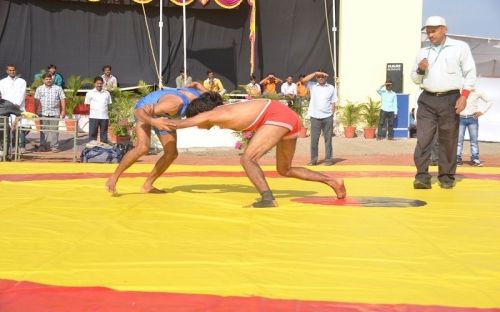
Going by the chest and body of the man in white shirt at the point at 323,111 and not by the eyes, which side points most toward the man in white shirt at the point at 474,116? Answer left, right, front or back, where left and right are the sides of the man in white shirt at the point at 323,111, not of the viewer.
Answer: left

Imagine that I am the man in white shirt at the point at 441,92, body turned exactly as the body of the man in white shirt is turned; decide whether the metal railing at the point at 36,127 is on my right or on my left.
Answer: on my right

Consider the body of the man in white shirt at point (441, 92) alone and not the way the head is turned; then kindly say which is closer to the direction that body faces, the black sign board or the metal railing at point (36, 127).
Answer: the metal railing

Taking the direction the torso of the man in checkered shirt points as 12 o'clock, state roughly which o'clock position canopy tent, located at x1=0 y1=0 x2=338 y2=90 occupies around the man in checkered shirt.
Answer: The canopy tent is roughly at 7 o'clock from the man in checkered shirt.

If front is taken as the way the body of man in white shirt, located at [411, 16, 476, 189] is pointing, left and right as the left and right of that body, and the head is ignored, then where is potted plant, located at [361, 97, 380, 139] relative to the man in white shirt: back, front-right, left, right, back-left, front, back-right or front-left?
back-right
